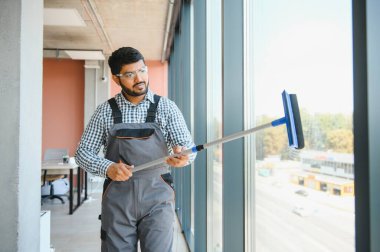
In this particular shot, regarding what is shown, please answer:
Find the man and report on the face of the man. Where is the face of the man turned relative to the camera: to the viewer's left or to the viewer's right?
to the viewer's right

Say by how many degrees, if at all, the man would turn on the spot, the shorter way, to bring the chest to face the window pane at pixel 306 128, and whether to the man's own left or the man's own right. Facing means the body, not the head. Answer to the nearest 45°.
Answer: approximately 45° to the man's own left

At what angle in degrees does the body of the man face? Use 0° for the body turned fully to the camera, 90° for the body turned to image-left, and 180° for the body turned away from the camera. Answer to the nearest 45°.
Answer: approximately 0°
